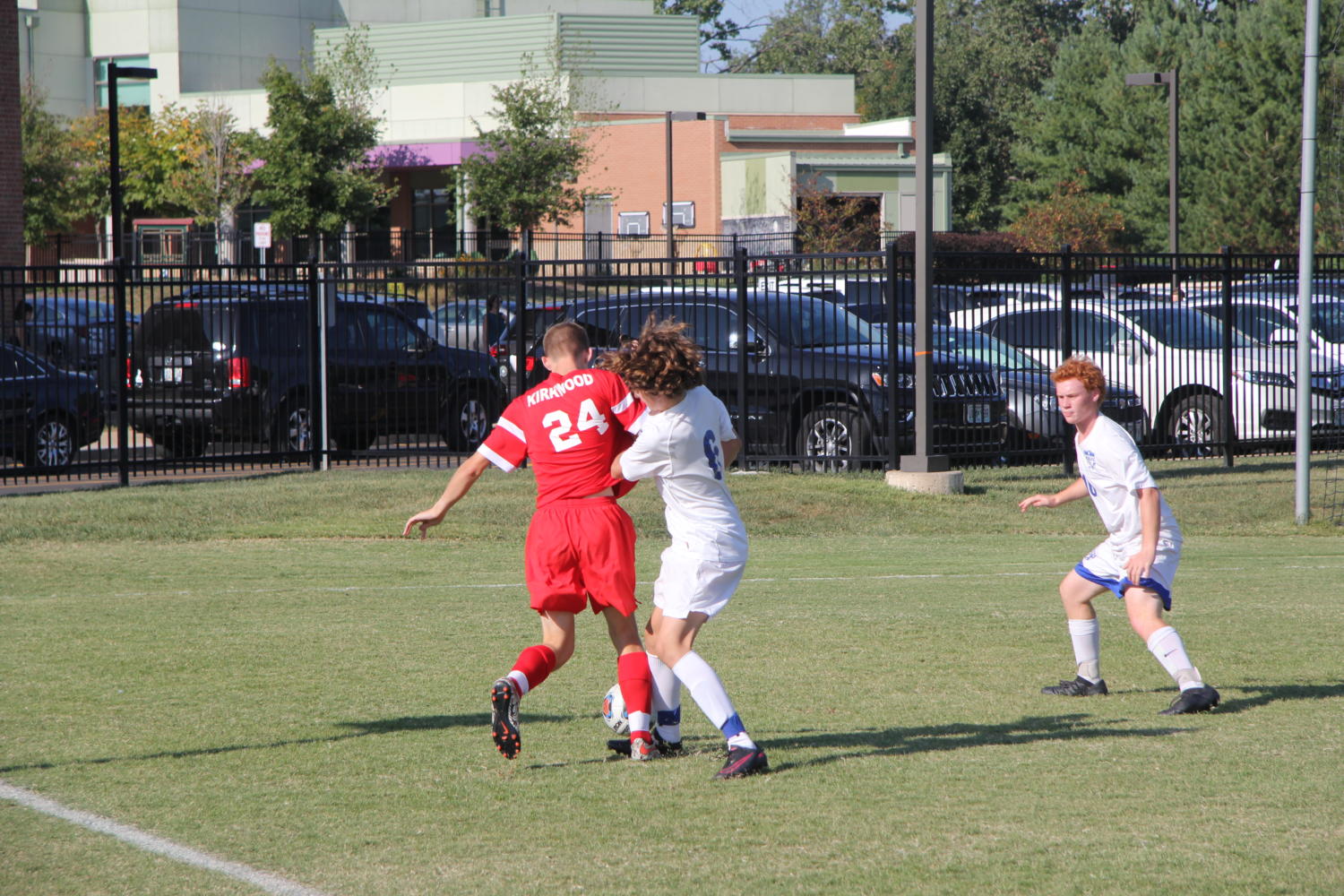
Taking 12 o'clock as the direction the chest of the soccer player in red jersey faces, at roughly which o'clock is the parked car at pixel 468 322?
The parked car is roughly at 12 o'clock from the soccer player in red jersey.

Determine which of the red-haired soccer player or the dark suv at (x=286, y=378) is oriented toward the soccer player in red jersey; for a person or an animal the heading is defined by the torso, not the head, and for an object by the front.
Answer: the red-haired soccer player

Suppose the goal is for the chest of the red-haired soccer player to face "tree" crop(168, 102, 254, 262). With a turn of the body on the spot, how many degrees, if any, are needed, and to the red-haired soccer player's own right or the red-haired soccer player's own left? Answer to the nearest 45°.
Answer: approximately 90° to the red-haired soccer player's own right

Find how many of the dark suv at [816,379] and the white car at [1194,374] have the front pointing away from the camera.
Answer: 0

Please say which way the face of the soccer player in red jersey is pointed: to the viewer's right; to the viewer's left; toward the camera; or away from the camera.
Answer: away from the camera

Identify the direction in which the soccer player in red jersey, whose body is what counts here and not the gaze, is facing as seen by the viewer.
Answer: away from the camera

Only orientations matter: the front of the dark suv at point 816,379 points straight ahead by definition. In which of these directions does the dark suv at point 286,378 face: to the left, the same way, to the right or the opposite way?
to the left

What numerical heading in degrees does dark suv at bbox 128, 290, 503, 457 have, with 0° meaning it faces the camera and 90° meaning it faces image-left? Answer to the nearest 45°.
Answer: approximately 225°

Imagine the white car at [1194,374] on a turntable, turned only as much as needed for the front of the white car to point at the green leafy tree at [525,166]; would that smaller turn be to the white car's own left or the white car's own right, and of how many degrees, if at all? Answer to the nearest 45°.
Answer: approximately 180°

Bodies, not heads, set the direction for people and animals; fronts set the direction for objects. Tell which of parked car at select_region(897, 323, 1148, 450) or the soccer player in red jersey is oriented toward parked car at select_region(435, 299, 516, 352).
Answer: the soccer player in red jersey

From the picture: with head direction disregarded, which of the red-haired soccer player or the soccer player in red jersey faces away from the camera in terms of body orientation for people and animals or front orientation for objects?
the soccer player in red jersey

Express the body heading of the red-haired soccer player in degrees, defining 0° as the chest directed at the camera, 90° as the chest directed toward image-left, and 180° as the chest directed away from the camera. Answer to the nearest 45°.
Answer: approximately 45°
